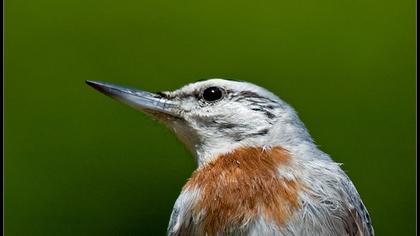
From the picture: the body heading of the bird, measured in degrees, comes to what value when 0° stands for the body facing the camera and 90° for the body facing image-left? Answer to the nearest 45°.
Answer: approximately 45°
